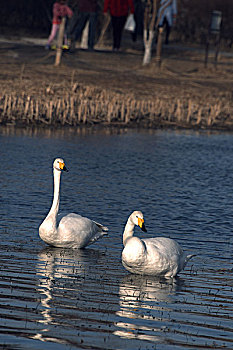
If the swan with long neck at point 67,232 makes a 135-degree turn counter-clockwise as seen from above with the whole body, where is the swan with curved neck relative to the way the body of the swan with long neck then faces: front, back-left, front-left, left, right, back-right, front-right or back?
front

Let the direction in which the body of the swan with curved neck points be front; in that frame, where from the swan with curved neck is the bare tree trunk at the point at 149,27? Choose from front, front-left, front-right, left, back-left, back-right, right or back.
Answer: back-right

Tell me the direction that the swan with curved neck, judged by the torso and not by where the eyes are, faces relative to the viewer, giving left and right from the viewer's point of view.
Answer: facing the viewer and to the left of the viewer

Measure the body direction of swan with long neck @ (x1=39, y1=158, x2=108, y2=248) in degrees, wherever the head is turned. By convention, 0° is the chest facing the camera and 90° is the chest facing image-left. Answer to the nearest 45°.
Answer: approximately 90°

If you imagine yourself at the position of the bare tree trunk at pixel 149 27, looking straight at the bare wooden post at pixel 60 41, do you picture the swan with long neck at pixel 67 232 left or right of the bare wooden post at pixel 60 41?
left

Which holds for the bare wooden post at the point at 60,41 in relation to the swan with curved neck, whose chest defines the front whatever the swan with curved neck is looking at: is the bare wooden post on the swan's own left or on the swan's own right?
on the swan's own right

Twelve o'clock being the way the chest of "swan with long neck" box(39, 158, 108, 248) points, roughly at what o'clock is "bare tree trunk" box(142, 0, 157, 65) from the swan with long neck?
The bare tree trunk is roughly at 3 o'clock from the swan with long neck.
